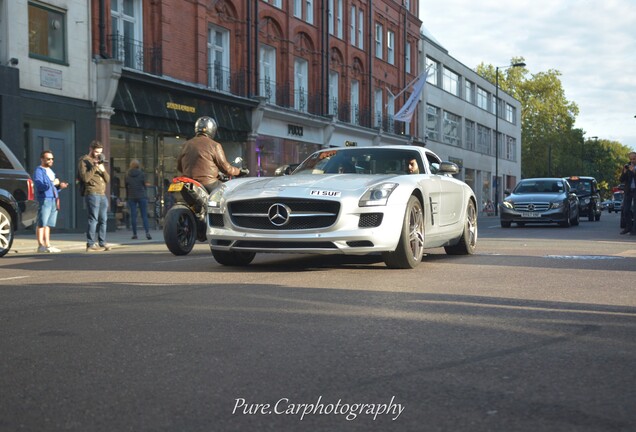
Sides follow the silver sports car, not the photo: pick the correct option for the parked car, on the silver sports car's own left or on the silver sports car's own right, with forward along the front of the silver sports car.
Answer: on the silver sports car's own right

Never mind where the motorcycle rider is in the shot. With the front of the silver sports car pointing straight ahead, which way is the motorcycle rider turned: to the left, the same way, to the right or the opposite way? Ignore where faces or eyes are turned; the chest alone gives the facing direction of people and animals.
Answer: the opposite way

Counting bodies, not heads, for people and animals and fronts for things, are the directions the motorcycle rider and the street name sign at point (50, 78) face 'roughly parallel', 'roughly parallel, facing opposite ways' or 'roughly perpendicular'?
roughly perpendicular

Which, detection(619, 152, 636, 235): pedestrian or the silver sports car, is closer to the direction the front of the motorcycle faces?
the pedestrian

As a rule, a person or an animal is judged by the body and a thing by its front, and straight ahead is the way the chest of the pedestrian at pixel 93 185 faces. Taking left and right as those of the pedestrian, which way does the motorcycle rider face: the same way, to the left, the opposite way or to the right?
to the left

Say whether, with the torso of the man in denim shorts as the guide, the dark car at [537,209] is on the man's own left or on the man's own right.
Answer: on the man's own left

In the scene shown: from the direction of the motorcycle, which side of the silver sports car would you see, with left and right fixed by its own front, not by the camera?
right

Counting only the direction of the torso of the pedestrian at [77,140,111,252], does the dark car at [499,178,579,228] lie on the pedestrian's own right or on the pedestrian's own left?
on the pedestrian's own left

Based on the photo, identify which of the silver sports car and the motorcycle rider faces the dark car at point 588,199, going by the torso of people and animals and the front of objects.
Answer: the motorcycle rider

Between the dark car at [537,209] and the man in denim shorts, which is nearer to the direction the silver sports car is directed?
the man in denim shorts

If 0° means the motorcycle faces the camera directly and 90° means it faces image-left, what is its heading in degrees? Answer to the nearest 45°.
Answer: approximately 225°
